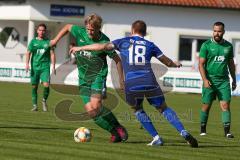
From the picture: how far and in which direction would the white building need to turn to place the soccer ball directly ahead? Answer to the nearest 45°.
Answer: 0° — it already faces it

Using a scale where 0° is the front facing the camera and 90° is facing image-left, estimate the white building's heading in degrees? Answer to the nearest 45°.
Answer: approximately 0°
